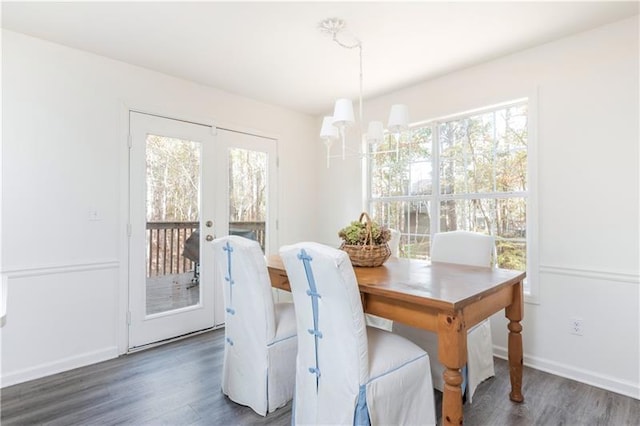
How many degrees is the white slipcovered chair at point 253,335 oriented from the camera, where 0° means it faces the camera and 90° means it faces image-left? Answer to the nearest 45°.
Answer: approximately 225°

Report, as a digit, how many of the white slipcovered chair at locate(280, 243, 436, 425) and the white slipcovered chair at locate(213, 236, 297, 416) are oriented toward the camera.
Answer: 0

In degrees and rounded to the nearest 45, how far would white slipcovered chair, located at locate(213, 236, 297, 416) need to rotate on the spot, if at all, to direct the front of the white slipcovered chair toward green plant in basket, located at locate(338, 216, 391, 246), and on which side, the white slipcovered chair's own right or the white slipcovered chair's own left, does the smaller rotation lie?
approximately 45° to the white slipcovered chair's own right

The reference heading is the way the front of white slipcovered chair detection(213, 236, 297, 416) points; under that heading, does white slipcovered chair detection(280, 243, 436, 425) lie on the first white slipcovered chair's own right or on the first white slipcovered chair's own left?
on the first white slipcovered chair's own right

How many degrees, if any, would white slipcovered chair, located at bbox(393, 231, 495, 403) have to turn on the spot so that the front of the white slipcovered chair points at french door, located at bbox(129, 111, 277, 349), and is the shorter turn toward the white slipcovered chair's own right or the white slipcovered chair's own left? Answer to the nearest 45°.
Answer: approximately 45° to the white slipcovered chair's own right

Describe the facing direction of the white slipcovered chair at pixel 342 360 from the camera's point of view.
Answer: facing away from the viewer and to the right of the viewer

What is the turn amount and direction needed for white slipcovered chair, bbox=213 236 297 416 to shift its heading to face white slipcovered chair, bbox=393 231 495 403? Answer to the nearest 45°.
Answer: approximately 45° to its right

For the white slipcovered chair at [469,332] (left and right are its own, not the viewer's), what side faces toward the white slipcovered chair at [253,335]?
front

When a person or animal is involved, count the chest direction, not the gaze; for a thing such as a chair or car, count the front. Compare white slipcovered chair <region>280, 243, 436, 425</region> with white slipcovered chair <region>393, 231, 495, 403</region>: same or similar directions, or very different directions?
very different directions

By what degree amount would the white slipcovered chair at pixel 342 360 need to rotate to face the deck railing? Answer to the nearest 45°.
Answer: approximately 90° to its left

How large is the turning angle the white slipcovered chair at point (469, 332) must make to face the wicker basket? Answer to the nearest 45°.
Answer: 0° — it already faces it
